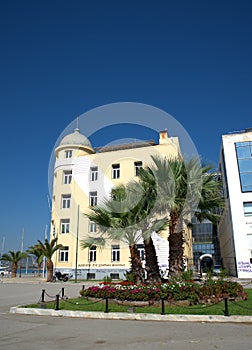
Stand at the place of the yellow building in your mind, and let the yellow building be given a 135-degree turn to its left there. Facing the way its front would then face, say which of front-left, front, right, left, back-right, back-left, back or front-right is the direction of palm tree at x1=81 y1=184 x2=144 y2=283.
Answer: back-right

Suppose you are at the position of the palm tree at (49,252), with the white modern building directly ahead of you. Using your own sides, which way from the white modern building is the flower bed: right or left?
right

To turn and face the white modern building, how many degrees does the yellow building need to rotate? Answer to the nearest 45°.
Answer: approximately 90° to its left

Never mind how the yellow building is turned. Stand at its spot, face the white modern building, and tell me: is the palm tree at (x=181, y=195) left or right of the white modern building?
right

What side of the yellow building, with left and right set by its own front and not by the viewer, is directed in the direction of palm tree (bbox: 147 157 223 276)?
front

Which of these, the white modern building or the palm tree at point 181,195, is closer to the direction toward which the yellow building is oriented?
the palm tree

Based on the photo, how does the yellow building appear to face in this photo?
toward the camera

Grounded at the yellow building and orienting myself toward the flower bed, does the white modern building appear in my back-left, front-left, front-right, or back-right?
front-left

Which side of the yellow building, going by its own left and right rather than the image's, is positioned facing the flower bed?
front
